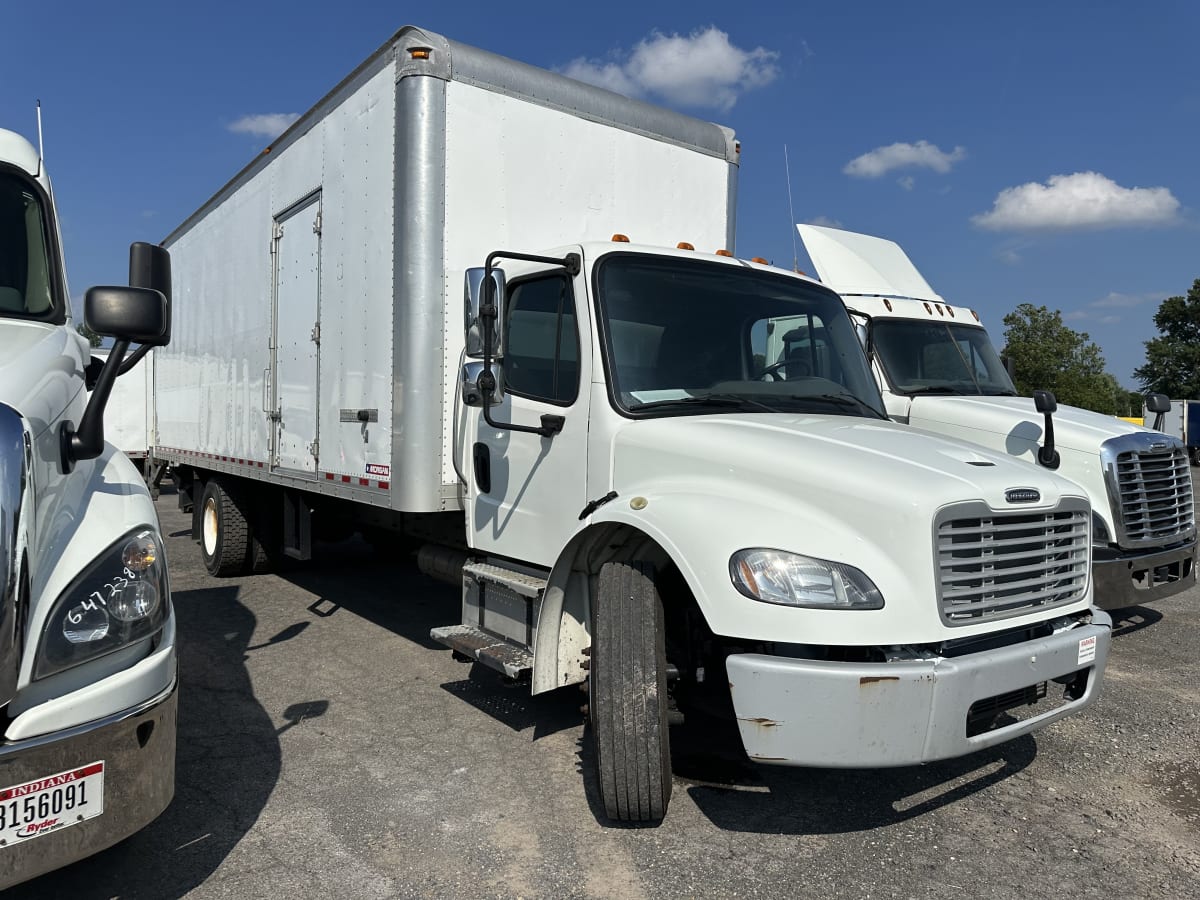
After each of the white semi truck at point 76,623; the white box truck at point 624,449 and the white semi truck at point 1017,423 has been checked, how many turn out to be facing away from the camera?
0

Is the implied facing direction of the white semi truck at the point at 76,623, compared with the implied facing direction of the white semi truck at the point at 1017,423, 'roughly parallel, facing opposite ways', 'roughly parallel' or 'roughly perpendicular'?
roughly parallel

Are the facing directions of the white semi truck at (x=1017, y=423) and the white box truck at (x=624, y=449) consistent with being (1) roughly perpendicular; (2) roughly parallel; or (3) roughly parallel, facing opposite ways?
roughly parallel

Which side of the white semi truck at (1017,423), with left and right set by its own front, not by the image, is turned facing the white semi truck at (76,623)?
right

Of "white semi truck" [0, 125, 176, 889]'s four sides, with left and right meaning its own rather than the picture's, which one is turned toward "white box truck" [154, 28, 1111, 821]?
left

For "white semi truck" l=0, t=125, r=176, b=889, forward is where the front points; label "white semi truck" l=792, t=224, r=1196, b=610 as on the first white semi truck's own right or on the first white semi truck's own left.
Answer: on the first white semi truck's own left

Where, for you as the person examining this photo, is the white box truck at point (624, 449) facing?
facing the viewer and to the right of the viewer

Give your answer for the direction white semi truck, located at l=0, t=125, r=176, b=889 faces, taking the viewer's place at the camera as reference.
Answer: facing the viewer
